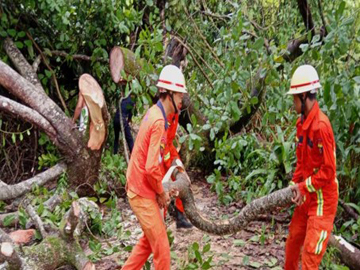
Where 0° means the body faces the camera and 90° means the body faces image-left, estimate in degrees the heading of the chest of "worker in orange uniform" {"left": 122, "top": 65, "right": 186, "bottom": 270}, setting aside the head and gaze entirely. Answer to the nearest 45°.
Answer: approximately 270°

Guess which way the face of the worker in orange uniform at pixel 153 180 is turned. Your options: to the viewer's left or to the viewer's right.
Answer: to the viewer's right

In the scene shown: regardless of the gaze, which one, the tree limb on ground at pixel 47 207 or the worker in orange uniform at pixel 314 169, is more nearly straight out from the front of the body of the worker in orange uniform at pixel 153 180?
the worker in orange uniform

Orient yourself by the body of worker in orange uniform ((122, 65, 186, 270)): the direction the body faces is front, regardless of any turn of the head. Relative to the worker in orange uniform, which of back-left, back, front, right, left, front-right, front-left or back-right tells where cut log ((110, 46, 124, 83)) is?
left

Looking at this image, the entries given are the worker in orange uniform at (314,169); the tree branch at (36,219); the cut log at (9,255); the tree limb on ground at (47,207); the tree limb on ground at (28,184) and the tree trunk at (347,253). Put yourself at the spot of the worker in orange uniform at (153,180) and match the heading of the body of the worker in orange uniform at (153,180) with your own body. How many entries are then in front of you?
2
